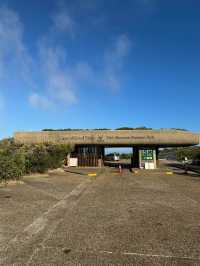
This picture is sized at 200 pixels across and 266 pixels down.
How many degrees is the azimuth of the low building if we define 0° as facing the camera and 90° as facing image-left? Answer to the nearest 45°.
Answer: approximately 0°
